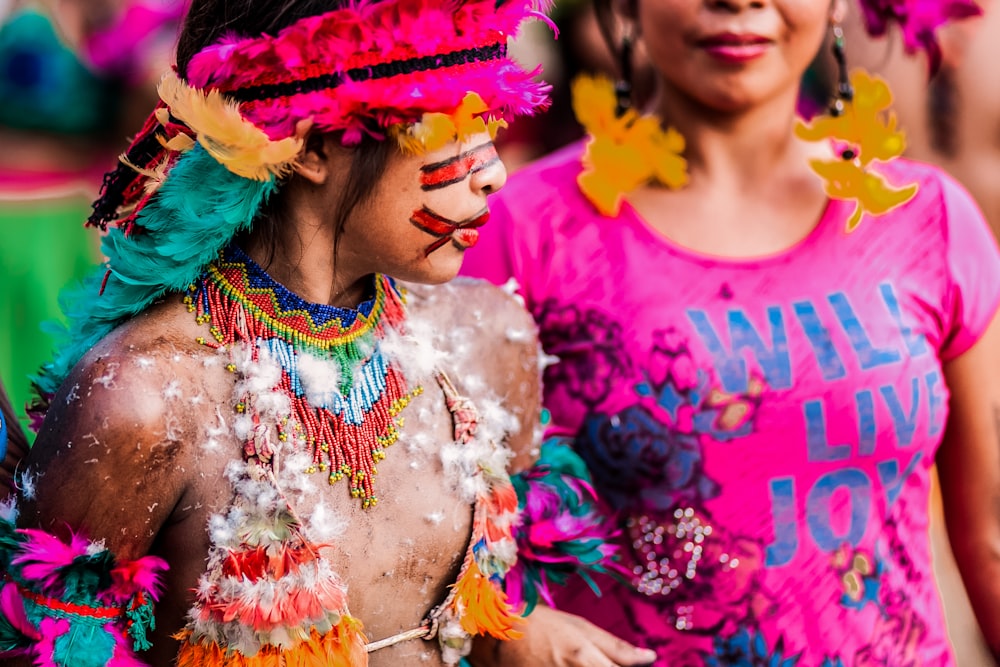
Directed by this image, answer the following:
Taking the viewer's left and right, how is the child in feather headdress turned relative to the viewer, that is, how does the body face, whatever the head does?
facing the viewer and to the right of the viewer

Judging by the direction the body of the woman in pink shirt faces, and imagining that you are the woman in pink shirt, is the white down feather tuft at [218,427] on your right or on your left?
on your right

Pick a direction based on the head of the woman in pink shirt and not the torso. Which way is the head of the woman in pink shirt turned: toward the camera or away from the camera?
toward the camera

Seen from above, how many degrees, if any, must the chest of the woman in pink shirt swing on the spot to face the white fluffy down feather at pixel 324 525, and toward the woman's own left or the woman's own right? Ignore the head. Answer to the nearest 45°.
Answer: approximately 45° to the woman's own right

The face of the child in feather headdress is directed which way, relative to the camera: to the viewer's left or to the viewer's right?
to the viewer's right

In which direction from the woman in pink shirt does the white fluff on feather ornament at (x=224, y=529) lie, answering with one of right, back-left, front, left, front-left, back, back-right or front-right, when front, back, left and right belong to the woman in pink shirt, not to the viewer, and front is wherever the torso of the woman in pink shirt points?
front-right

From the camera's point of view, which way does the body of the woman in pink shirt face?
toward the camera

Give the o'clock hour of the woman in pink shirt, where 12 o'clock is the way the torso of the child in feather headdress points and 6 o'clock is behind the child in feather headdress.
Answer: The woman in pink shirt is roughly at 10 o'clock from the child in feather headdress.

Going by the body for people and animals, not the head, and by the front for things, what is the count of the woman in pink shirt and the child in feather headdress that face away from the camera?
0
